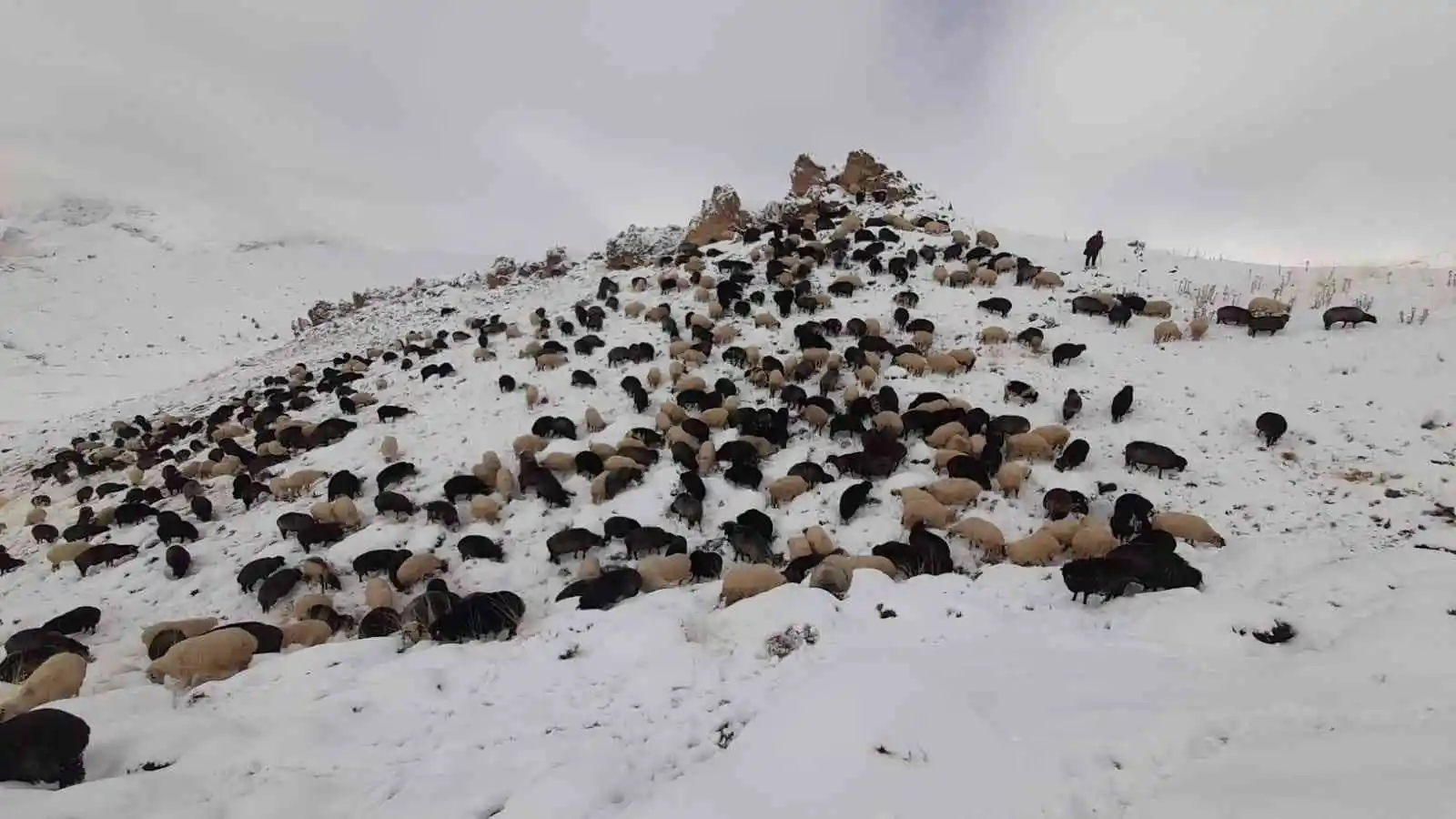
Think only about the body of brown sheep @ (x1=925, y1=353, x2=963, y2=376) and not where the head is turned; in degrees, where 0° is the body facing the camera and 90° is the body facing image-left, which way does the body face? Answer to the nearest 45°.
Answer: approximately 270°

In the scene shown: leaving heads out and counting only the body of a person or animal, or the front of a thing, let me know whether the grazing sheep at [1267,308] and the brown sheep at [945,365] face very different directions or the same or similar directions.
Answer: same or similar directions

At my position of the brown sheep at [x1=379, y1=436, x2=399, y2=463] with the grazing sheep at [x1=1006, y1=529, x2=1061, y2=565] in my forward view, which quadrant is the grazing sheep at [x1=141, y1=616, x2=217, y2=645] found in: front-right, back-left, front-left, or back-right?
front-right

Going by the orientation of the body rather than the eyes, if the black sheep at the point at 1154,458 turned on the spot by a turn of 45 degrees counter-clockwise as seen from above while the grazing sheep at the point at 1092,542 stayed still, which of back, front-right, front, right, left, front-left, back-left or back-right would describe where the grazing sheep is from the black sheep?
back-right

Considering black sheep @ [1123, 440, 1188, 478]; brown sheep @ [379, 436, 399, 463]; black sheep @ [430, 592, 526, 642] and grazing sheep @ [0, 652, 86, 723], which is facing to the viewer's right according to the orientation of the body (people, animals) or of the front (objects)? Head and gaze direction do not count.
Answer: black sheep @ [1123, 440, 1188, 478]

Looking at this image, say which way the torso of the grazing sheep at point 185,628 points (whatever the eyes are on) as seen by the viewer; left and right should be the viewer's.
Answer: facing to the left of the viewer

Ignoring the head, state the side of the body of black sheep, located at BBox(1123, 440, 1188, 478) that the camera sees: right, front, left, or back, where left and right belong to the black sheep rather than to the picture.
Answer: right

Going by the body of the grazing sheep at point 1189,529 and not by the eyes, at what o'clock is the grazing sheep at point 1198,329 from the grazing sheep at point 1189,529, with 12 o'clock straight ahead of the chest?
the grazing sheep at point 1198,329 is roughly at 9 o'clock from the grazing sheep at point 1189,529.

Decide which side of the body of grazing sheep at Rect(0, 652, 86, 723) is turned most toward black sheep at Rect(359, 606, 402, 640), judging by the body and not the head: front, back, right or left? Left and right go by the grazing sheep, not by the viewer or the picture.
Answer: back

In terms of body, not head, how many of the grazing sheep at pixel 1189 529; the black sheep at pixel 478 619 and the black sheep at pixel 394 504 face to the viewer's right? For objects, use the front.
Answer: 2

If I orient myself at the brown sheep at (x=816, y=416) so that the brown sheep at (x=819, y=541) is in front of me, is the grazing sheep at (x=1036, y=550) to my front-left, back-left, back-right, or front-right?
front-left

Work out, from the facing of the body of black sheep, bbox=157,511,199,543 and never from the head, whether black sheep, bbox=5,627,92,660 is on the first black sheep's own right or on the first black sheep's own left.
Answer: on the first black sheep's own right
